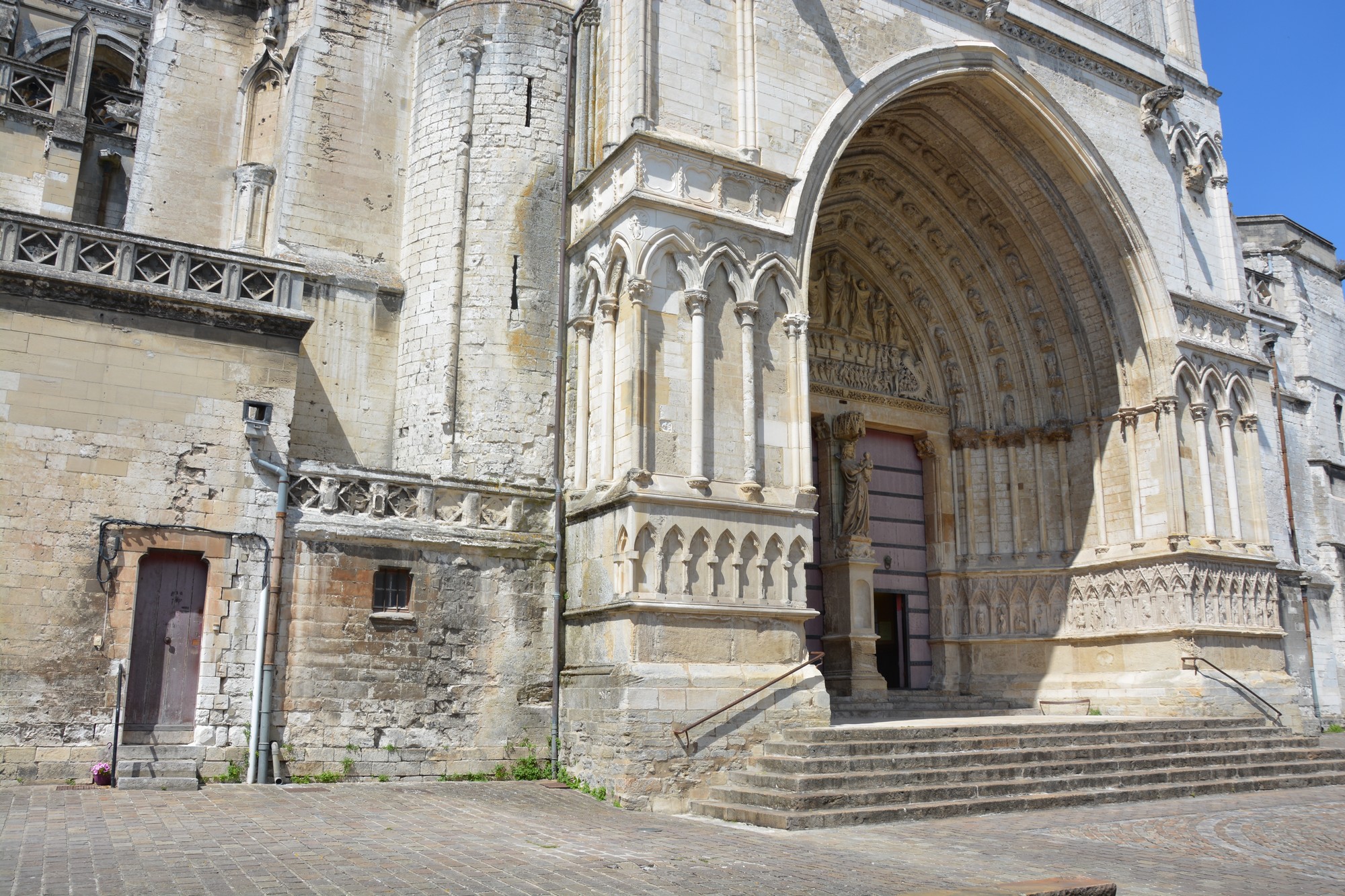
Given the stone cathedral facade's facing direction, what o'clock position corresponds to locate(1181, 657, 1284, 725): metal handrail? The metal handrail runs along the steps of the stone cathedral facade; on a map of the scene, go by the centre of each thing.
The metal handrail is roughly at 10 o'clock from the stone cathedral facade.

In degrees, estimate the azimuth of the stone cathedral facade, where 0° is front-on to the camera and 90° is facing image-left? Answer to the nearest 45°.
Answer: approximately 315°

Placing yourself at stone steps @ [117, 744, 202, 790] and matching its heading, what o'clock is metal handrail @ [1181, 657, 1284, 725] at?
The metal handrail is roughly at 9 o'clock from the stone steps.

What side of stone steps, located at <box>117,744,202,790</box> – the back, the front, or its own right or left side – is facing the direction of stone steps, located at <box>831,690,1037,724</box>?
left

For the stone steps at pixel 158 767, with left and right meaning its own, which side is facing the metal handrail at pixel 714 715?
left

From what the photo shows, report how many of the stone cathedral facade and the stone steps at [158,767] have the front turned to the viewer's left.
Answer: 0

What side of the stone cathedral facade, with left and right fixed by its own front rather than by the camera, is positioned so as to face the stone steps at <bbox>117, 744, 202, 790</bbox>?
right

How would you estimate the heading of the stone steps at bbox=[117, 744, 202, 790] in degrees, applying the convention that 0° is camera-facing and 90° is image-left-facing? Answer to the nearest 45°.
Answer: approximately 0°
